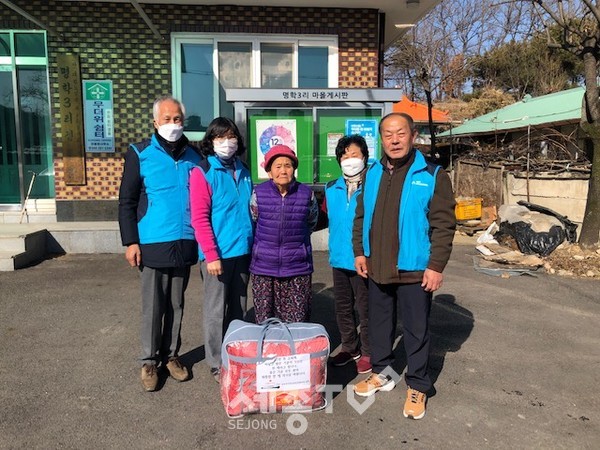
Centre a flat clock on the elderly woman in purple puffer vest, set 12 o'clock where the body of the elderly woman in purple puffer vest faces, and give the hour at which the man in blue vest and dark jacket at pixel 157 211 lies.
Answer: The man in blue vest and dark jacket is roughly at 3 o'clock from the elderly woman in purple puffer vest.

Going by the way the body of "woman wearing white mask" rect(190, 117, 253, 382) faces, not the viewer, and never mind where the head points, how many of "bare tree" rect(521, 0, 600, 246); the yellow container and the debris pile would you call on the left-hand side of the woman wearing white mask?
3

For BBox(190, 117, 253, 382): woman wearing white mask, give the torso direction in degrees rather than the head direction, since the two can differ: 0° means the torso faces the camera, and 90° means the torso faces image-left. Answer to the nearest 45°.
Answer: approximately 315°

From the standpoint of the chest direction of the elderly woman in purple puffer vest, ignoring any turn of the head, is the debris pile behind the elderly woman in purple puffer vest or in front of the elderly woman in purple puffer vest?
behind

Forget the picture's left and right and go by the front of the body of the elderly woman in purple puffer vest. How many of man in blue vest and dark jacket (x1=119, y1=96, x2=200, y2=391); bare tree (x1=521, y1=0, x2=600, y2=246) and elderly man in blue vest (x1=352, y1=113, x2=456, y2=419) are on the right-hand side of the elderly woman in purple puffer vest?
1

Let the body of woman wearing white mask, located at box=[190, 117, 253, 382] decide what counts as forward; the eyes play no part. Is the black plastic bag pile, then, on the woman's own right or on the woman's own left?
on the woman's own left

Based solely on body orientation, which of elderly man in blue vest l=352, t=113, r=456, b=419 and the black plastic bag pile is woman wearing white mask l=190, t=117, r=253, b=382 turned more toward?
the elderly man in blue vest

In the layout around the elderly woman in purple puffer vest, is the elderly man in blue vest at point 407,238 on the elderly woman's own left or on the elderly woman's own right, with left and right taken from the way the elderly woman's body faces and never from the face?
on the elderly woman's own left

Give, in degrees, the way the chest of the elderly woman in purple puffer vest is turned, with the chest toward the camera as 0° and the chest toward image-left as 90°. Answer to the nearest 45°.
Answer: approximately 0°
